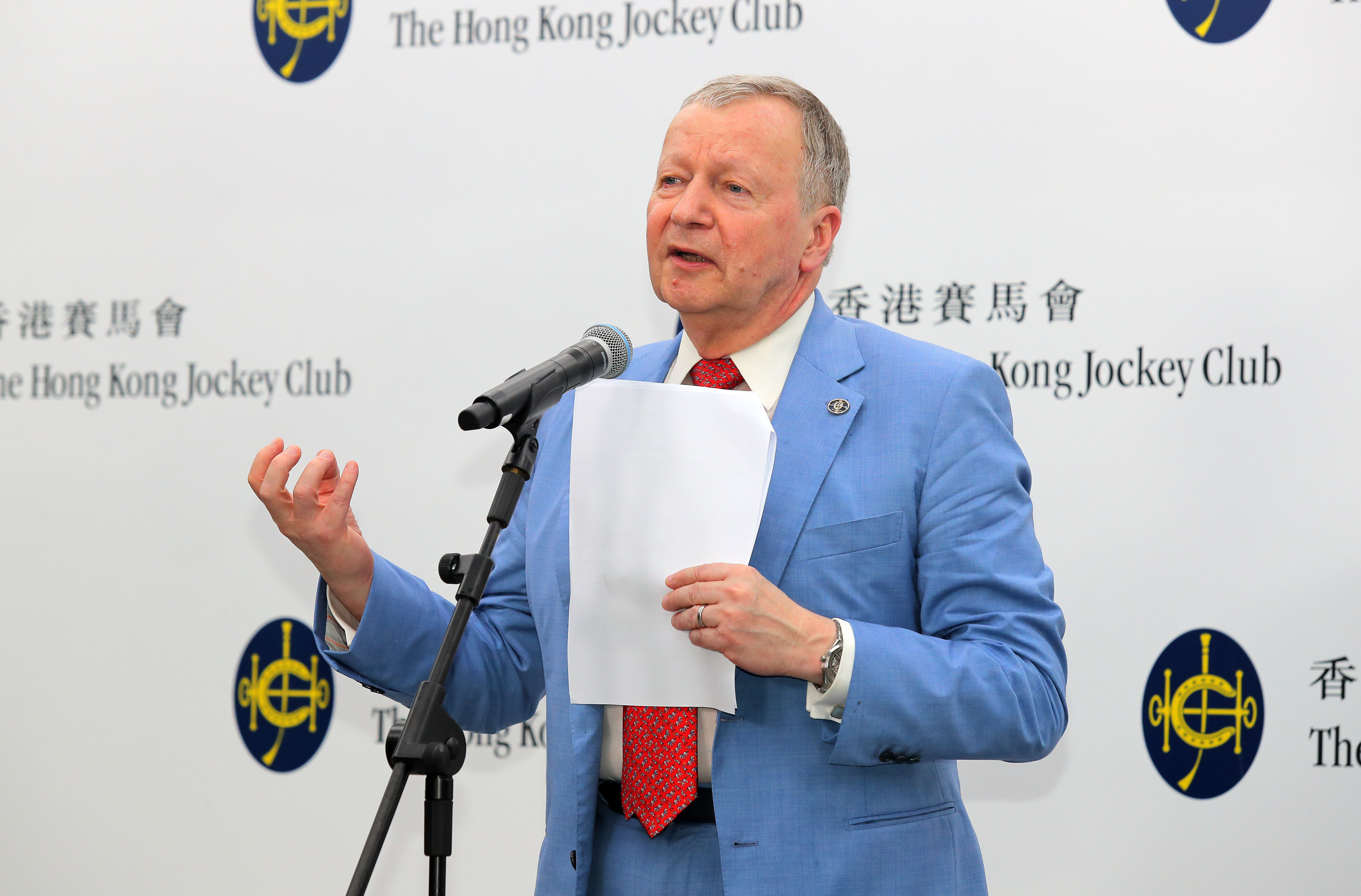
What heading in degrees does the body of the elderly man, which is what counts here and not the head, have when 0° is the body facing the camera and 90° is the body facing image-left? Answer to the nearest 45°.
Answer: approximately 45°
